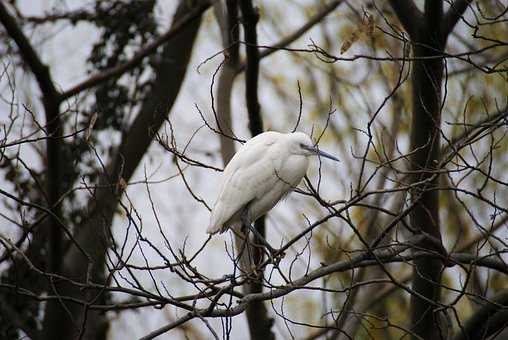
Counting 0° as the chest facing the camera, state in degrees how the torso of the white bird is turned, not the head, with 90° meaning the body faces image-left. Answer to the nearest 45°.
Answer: approximately 270°

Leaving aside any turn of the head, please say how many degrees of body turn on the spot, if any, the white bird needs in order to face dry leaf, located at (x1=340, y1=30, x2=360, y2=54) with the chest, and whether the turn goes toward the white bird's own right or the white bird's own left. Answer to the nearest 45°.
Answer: approximately 45° to the white bird's own left

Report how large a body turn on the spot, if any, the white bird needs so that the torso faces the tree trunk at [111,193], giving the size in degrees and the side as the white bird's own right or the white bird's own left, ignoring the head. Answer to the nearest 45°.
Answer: approximately 135° to the white bird's own left

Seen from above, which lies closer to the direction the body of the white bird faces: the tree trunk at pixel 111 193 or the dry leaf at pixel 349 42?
the dry leaf
